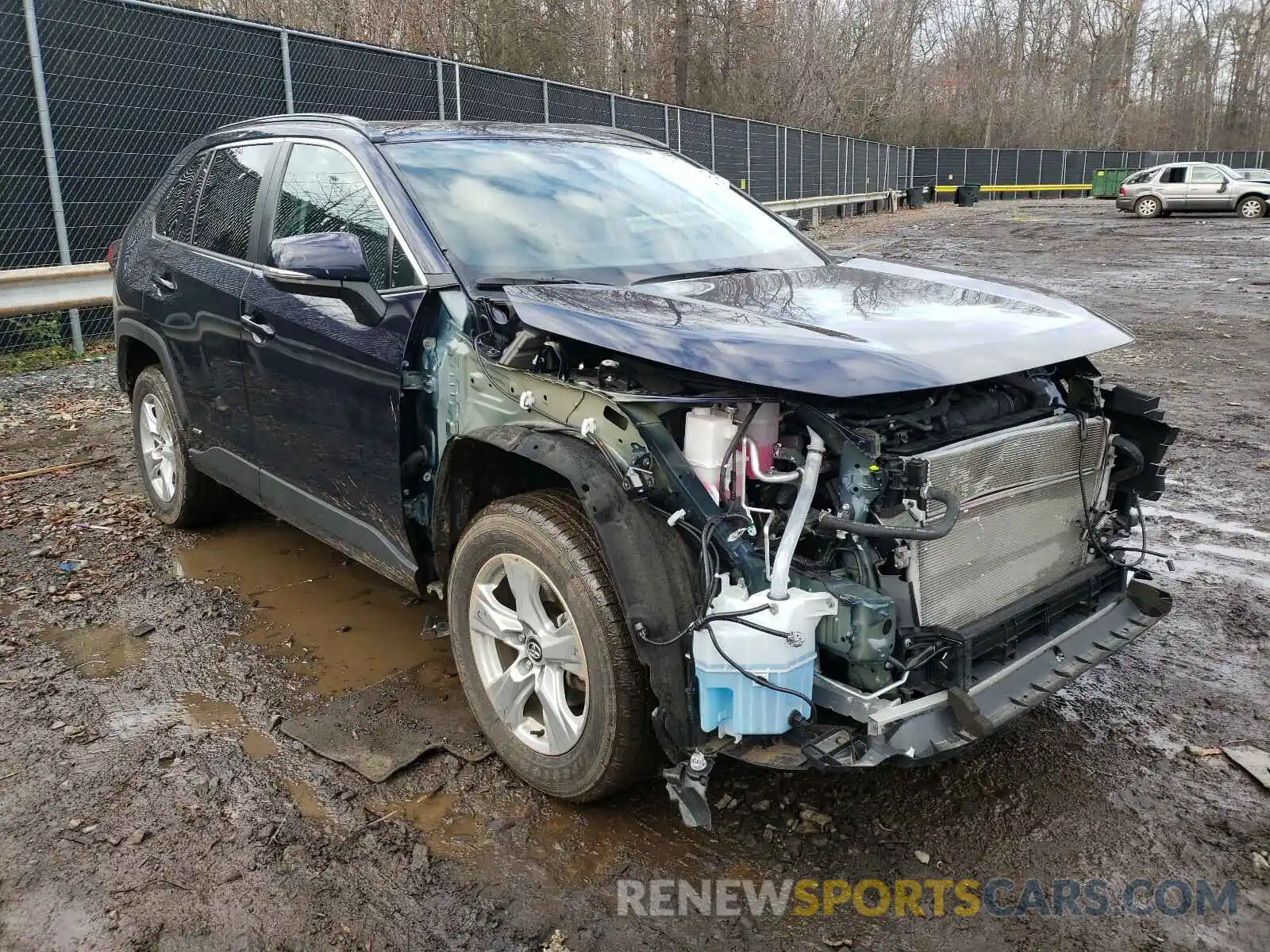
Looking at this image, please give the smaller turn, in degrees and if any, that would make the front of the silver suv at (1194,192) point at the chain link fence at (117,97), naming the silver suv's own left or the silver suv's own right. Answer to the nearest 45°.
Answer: approximately 90° to the silver suv's own right

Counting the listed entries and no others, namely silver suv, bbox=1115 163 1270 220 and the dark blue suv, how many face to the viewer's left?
0

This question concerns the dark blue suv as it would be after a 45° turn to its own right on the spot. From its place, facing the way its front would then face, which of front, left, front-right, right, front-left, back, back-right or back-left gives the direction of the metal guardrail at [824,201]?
back

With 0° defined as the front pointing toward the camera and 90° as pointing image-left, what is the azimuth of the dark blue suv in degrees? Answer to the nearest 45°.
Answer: approximately 315°

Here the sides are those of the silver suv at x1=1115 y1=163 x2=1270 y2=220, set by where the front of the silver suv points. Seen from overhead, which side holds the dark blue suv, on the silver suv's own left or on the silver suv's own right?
on the silver suv's own right

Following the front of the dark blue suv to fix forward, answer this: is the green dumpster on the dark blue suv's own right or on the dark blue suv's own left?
on the dark blue suv's own left

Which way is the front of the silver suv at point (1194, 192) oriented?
to the viewer's right

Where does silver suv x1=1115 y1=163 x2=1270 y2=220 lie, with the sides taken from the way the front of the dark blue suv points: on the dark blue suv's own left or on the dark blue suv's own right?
on the dark blue suv's own left

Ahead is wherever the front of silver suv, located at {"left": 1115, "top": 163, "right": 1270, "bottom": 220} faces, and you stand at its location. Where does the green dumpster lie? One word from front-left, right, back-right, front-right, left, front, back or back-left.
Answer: left

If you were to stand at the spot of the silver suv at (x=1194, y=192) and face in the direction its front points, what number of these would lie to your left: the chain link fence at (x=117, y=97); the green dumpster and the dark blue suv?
1
